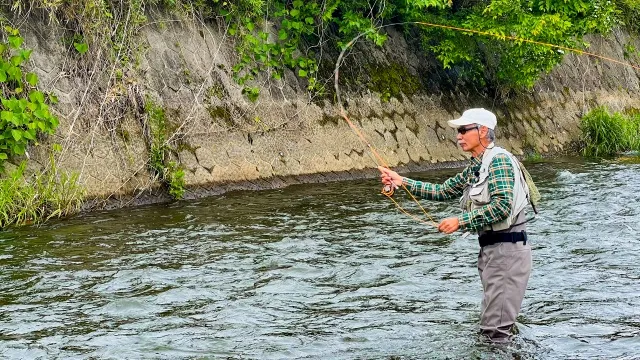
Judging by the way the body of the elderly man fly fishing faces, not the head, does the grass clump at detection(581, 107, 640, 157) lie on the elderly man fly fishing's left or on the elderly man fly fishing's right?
on the elderly man fly fishing's right

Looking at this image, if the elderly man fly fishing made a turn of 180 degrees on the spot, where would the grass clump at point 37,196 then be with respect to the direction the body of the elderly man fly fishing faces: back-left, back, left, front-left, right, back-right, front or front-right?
back-left

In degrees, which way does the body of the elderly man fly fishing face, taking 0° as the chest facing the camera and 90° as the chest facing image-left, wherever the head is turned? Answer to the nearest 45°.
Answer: approximately 90°
